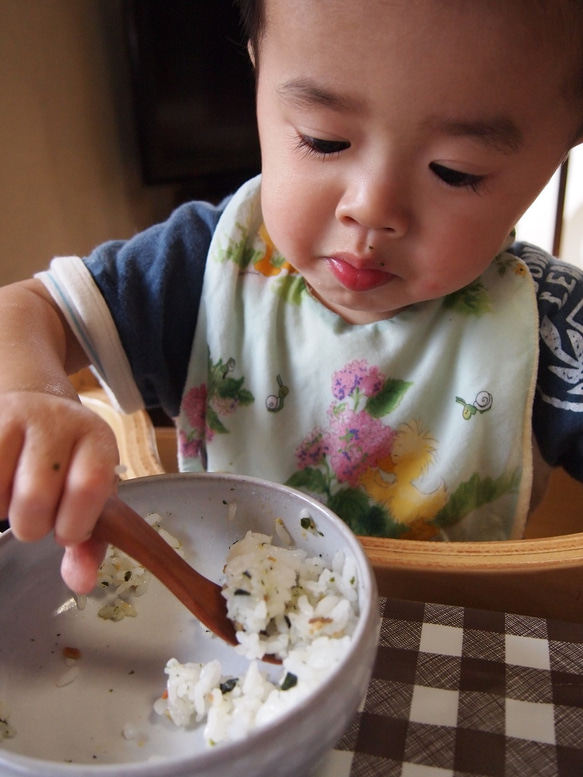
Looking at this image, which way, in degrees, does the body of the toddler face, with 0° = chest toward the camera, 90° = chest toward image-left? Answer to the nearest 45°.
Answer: approximately 0°
